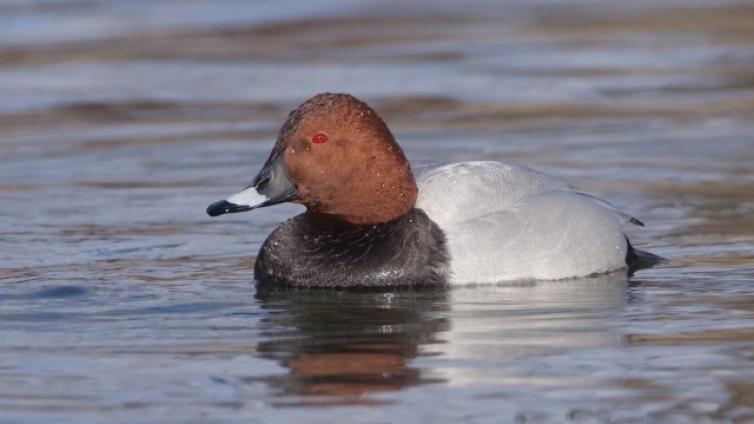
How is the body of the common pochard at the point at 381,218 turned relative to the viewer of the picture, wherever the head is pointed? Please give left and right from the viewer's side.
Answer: facing to the left of the viewer
